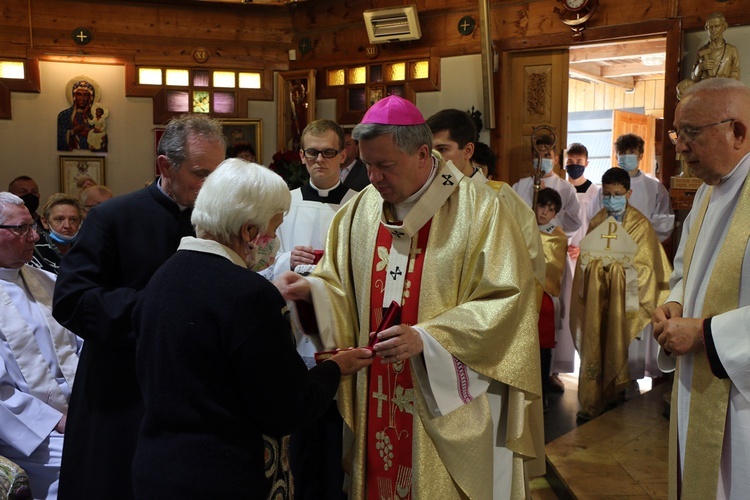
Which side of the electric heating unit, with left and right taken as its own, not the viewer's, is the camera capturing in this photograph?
front

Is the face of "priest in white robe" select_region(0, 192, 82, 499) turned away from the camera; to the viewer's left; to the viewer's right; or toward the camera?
to the viewer's right

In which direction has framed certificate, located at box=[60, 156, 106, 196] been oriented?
toward the camera

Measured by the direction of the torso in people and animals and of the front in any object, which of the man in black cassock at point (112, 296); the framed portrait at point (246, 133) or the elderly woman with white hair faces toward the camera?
the framed portrait

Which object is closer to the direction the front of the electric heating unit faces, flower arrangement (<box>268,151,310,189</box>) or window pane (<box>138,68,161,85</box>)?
the flower arrangement

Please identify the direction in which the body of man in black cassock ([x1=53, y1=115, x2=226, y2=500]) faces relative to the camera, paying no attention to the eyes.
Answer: to the viewer's right

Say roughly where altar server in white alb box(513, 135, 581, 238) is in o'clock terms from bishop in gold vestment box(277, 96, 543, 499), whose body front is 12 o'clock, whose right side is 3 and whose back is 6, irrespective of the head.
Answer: The altar server in white alb is roughly at 5 o'clock from the bishop in gold vestment.

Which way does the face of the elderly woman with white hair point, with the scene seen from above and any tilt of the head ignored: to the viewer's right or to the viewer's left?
to the viewer's right

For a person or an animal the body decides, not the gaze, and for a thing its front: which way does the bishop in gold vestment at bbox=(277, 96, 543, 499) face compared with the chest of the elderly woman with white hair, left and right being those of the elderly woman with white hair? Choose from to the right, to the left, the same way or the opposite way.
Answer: the opposite way

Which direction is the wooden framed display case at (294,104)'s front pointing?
toward the camera

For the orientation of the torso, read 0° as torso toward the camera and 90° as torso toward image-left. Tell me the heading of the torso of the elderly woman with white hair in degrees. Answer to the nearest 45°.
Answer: approximately 225°

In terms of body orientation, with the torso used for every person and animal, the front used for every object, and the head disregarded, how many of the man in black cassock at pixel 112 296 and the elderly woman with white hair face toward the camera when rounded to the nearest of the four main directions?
0

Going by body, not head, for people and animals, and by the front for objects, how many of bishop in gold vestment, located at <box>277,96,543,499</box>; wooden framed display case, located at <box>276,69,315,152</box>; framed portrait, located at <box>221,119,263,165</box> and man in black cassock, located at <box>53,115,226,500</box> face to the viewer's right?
1

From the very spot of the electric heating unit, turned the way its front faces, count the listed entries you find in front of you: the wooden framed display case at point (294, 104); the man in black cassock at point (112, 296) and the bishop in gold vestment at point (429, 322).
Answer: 2

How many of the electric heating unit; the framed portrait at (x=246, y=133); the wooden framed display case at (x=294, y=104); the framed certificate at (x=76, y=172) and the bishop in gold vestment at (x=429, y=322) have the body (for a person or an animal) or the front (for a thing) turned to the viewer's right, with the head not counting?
0
